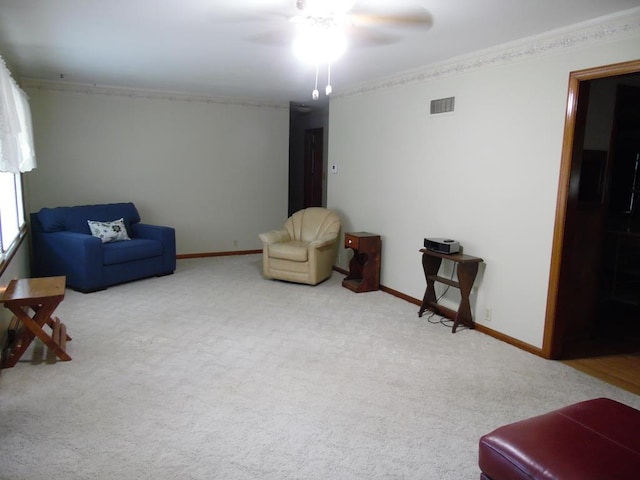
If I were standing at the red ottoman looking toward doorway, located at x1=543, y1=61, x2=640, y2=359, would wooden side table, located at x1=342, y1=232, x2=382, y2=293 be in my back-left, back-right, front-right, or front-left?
front-left

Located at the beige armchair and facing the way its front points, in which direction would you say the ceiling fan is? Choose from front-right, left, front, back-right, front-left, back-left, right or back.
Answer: front-left

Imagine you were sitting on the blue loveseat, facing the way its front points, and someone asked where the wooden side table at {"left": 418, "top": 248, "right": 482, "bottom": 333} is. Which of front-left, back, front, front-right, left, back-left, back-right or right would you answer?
front

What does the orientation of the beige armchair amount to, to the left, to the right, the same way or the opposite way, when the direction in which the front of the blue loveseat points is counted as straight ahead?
to the right

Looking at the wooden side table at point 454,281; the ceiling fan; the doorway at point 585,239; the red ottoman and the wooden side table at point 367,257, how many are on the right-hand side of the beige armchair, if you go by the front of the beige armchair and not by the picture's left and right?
0

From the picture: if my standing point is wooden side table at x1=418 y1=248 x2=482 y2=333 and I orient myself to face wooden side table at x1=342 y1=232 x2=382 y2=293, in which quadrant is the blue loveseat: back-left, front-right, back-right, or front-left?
front-left

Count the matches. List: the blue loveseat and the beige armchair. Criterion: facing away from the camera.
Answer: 0

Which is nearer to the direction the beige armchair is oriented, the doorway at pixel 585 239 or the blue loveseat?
the blue loveseat

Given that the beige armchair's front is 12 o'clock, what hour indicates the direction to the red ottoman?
The red ottoman is roughly at 10 o'clock from the beige armchair.

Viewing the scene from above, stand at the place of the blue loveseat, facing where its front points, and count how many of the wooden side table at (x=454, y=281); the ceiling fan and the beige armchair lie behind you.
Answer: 0

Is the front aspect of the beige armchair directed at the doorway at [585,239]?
no

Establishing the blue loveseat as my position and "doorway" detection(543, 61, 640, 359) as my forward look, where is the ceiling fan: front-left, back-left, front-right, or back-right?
front-right

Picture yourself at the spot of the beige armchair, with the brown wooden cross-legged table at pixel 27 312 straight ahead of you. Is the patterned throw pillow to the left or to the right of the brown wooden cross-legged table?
right

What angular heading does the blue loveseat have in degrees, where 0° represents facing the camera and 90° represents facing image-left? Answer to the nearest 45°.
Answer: approximately 315°

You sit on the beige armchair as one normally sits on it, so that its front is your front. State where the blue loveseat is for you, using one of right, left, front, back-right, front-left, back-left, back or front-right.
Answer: front-right

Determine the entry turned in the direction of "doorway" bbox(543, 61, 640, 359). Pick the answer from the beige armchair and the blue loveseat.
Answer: the blue loveseat

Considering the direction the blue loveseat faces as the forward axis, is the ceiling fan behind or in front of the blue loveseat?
in front

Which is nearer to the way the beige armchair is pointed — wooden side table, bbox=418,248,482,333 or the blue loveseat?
the blue loveseat

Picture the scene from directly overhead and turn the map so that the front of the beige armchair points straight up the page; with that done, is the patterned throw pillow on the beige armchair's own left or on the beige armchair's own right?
on the beige armchair's own right

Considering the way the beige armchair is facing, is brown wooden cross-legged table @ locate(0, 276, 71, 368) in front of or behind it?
in front
